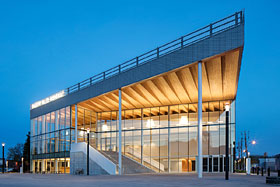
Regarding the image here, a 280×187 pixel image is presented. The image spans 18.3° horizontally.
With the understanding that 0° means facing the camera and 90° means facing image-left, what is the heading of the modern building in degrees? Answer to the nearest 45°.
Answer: approximately 45°
